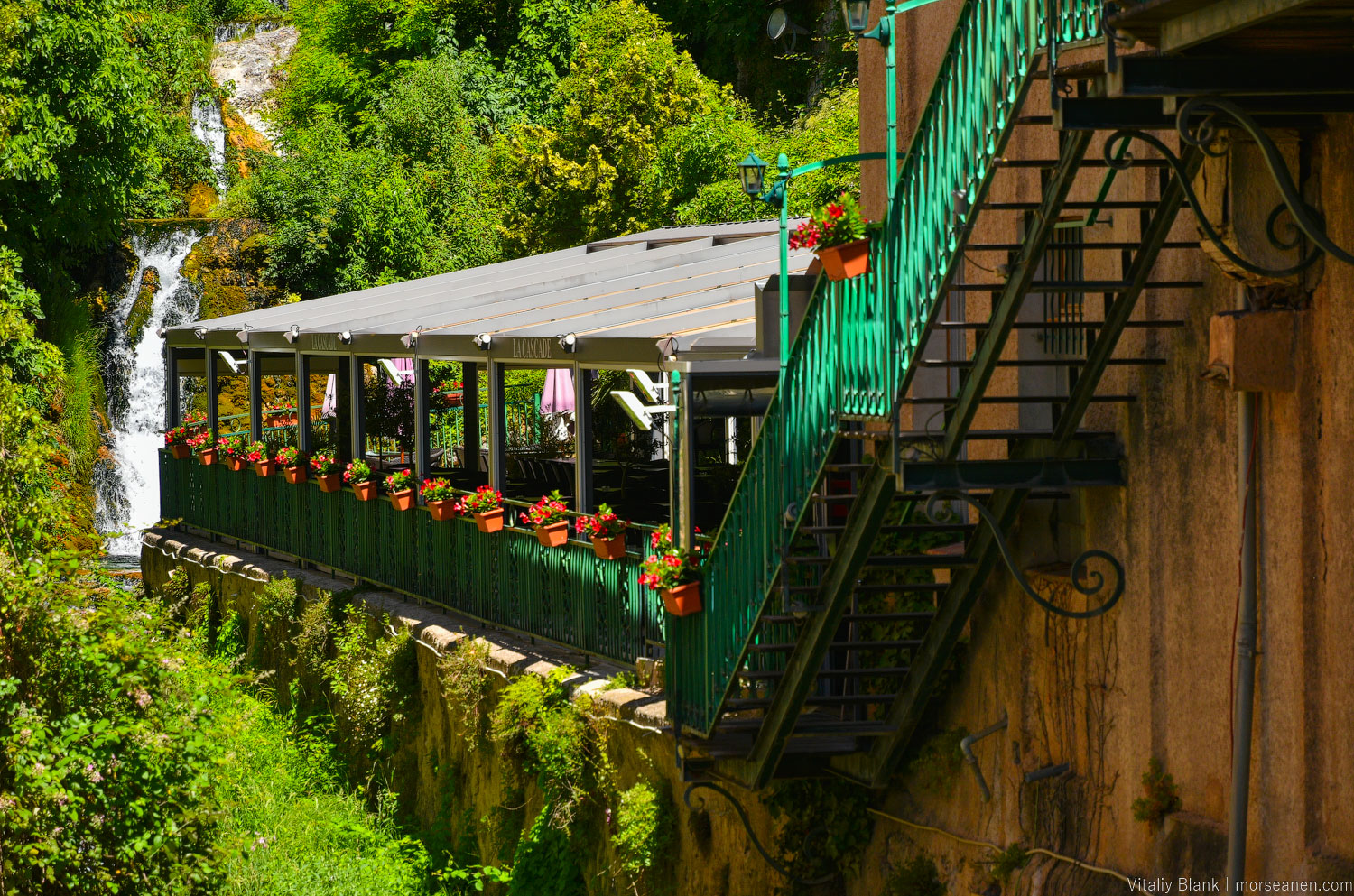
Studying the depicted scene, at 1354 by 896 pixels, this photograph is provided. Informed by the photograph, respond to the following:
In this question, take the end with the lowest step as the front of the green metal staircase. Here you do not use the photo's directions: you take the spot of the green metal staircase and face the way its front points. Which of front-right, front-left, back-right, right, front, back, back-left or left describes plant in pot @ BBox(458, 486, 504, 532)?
front

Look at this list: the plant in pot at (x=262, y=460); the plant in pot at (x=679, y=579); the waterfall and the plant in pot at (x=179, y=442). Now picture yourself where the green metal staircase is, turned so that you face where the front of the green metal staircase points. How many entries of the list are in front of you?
4

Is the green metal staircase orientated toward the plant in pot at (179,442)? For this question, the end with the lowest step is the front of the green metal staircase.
yes

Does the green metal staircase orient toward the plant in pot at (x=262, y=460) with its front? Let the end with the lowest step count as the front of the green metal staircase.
yes

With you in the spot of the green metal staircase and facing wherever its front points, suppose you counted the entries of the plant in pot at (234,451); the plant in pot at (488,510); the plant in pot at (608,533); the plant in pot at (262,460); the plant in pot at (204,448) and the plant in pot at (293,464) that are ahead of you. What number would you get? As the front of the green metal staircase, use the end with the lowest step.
6

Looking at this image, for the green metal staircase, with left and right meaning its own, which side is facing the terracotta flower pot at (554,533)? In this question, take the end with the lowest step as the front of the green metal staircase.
front

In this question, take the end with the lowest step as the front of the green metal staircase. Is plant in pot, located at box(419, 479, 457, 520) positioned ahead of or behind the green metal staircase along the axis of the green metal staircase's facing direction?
ahead

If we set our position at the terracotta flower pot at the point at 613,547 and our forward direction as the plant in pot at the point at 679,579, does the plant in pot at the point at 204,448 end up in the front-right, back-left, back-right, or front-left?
back-right

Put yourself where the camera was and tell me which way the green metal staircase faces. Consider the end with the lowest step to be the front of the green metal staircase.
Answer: facing away from the viewer and to the left of the viewer

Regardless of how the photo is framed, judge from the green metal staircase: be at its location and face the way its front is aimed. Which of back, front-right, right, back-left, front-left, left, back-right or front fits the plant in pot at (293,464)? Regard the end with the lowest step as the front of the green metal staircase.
front

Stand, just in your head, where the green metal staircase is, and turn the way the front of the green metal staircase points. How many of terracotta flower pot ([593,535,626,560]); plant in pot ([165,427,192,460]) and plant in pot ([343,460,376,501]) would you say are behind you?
0

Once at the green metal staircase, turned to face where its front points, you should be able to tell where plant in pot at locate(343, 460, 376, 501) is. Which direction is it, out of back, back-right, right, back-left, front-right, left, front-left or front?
front

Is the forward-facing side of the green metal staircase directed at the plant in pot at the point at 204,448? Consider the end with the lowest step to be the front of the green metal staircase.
yes

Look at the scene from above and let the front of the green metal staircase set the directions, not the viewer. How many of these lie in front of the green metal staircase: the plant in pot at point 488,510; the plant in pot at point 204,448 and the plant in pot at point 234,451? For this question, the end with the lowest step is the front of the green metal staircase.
3

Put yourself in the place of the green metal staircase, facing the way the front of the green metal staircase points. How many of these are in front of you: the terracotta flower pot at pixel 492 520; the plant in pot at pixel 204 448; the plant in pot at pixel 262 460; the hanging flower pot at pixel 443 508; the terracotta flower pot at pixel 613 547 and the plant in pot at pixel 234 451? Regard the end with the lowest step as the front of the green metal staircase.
6

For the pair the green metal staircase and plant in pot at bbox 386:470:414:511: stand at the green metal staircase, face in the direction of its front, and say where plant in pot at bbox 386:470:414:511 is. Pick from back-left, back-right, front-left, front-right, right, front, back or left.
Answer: front

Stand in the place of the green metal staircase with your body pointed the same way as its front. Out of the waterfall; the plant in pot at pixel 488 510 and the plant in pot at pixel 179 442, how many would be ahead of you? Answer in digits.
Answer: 3

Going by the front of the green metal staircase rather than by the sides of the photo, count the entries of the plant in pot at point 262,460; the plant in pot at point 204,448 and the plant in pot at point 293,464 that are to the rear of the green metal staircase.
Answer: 0

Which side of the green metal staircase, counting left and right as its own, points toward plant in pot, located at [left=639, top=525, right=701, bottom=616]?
front

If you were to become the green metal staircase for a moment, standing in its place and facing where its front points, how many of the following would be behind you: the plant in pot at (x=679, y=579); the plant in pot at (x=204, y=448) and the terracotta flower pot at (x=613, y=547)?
0
